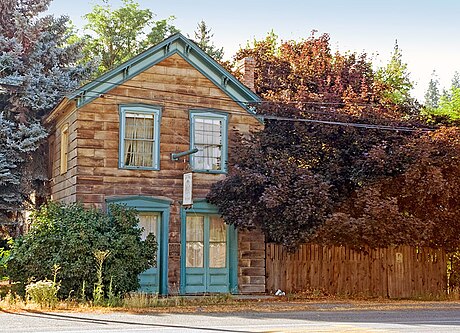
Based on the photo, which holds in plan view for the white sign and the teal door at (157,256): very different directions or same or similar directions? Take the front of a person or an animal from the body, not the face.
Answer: same or similar directions

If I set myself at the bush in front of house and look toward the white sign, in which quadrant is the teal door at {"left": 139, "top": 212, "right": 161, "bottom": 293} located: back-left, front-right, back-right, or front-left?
front-left

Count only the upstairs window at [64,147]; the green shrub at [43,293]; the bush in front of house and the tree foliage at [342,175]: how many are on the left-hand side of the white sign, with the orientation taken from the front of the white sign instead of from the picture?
1

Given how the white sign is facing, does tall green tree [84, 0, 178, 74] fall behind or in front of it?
behind

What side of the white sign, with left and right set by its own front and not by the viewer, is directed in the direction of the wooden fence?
left

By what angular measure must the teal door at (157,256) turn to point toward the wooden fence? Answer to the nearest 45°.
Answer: approximately 90° to its left

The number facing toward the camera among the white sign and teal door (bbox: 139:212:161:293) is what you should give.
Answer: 2

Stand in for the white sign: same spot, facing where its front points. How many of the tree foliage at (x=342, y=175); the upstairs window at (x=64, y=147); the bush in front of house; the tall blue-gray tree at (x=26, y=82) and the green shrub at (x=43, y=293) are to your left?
1

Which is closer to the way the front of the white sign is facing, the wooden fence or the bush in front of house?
the bush in front of house

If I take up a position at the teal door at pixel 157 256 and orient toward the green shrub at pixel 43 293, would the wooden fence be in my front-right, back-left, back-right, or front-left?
back-left

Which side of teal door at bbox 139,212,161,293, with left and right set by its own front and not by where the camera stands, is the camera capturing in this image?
front

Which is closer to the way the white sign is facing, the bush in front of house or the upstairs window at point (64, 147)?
the bush in front of house

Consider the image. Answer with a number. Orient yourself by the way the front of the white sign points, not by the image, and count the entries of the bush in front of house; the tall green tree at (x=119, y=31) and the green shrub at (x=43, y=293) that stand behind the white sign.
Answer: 1

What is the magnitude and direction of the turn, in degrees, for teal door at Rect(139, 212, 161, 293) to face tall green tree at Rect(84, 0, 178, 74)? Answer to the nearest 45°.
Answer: approximately 180°
